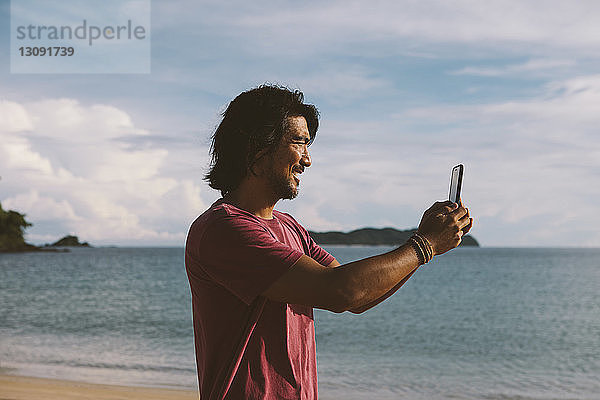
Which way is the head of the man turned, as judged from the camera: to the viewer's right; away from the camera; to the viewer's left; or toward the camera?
to the viewer's right

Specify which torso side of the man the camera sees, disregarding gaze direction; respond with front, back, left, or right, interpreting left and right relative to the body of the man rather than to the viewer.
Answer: right
